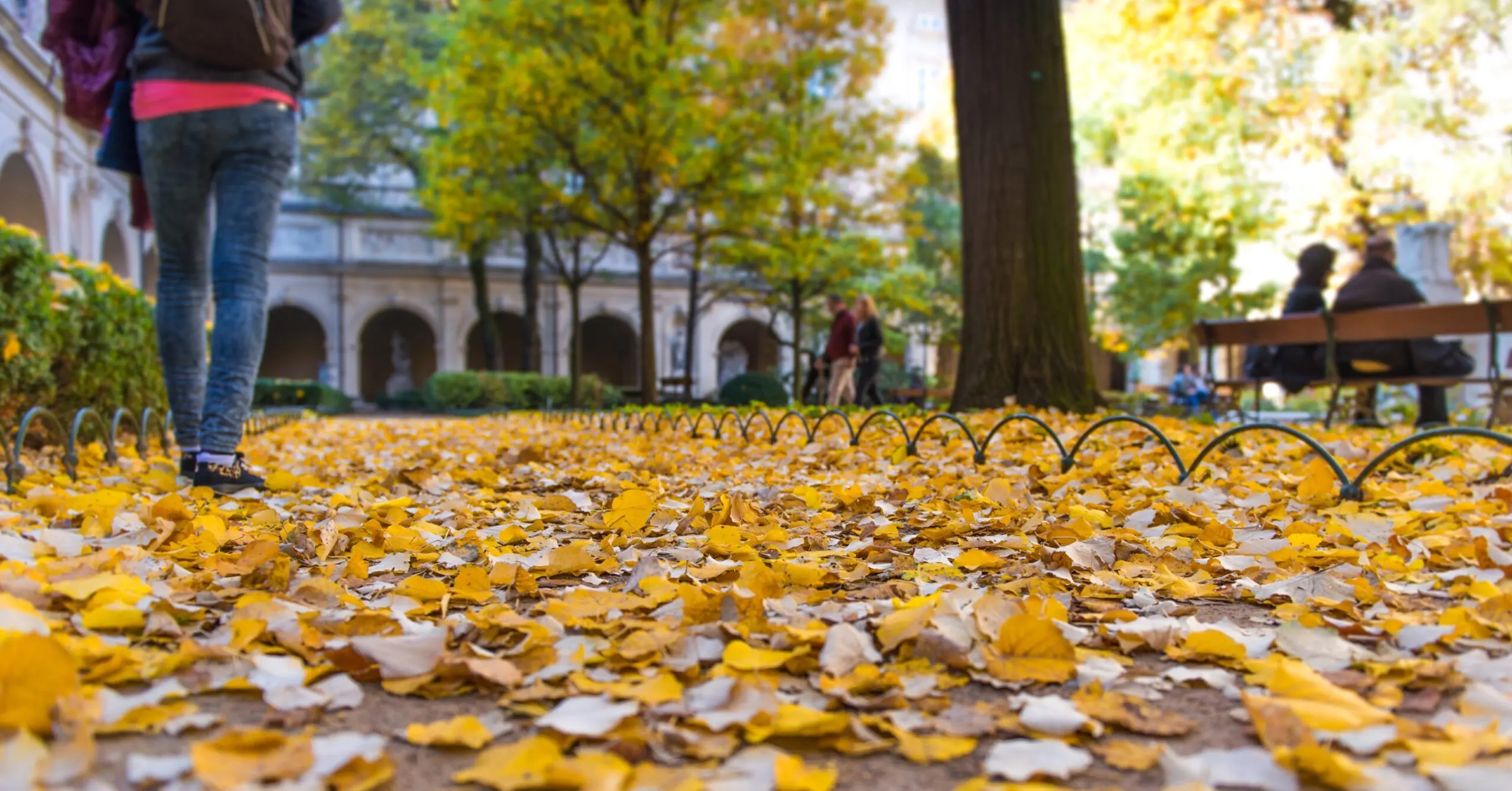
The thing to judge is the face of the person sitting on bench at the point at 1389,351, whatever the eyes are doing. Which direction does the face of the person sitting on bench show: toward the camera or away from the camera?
away from the camera

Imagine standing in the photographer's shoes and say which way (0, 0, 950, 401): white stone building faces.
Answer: facing the viewer

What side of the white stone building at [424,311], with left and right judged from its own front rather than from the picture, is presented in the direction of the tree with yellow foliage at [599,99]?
front

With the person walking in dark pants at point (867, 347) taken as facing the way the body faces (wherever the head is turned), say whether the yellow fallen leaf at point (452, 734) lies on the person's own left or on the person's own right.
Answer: on the person's own left

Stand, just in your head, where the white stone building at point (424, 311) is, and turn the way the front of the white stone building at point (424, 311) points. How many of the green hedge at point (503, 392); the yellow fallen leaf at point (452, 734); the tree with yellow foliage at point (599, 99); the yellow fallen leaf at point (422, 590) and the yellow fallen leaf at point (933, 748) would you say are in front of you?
5

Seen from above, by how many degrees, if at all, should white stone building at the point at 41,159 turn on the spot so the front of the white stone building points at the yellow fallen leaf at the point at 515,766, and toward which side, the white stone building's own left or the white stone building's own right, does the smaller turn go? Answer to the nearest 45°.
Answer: approximately 45° to the white stone building's own right

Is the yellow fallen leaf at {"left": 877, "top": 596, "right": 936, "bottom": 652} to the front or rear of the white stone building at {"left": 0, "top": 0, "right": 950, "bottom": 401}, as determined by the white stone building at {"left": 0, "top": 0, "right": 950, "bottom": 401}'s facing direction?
to the front

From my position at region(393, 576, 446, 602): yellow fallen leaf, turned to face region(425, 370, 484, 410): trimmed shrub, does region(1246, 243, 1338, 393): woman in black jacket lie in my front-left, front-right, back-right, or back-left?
front-right

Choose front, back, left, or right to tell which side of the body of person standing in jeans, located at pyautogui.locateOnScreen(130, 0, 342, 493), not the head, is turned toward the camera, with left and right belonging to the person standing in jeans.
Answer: back

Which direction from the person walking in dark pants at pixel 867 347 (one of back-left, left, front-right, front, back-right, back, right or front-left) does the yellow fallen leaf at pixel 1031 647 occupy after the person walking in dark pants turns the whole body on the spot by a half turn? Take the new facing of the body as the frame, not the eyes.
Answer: right

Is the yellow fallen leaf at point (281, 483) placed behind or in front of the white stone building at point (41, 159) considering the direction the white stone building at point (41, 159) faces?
in front

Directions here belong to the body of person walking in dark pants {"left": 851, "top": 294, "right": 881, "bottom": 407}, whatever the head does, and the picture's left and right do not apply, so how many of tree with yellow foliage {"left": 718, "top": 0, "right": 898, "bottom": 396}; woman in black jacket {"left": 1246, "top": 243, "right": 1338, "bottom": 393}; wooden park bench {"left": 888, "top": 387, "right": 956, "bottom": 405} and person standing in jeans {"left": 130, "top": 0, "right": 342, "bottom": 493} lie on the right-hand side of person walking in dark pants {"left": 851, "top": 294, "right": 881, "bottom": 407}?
2

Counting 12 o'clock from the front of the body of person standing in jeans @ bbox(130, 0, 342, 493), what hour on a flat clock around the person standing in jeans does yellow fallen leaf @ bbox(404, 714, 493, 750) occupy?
The yellow fallen leaf is roughly at 6 o'clock from the person standing in jeans.

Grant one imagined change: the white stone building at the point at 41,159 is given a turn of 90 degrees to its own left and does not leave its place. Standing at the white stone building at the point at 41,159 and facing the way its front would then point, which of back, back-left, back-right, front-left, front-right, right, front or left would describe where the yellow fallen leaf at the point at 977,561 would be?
back-right

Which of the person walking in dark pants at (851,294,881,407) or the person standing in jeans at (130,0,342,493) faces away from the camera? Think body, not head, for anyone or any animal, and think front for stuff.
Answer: the person standing in jeans at (130,0,342,493)
